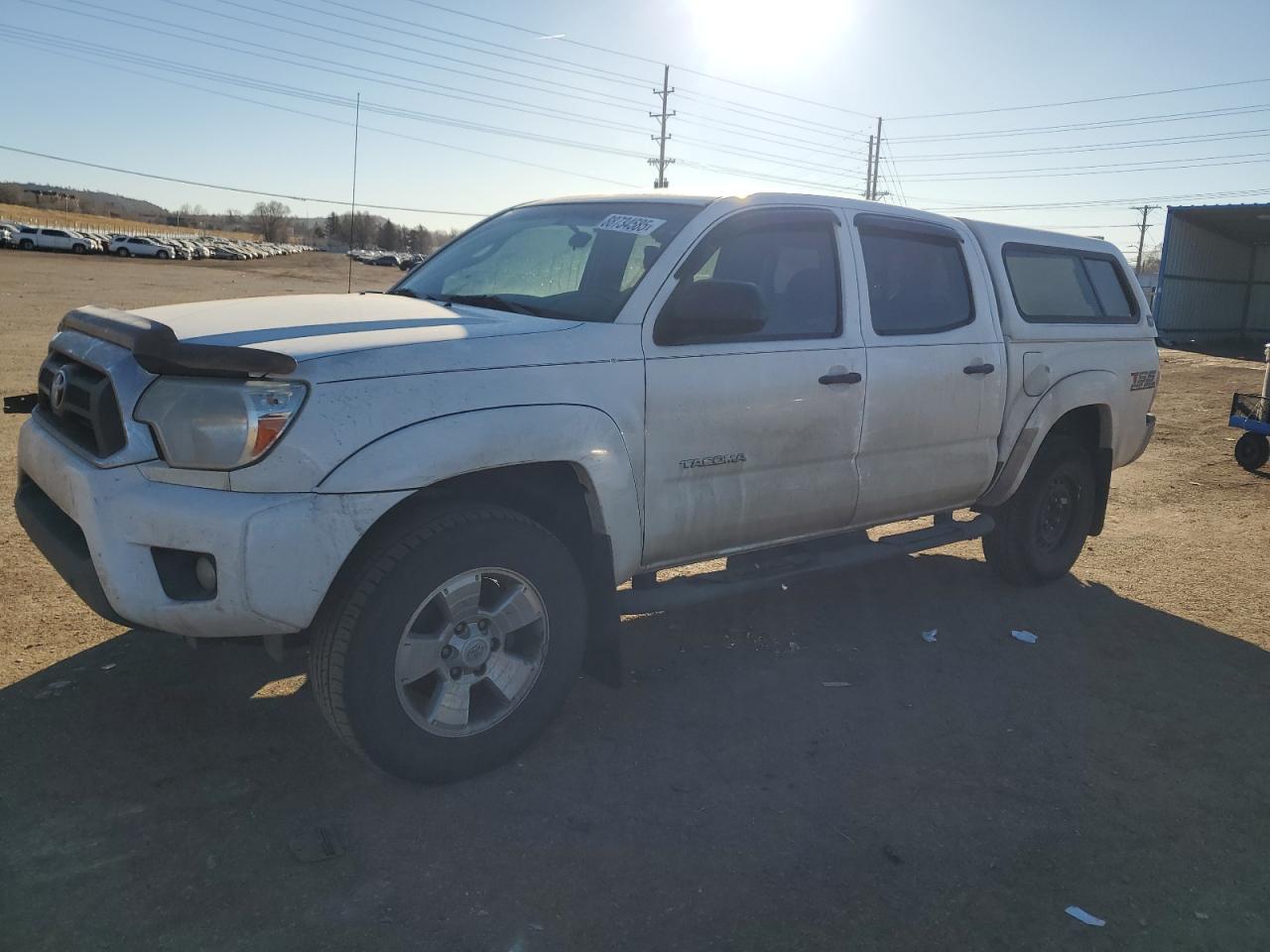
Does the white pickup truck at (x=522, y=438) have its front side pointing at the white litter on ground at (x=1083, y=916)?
no

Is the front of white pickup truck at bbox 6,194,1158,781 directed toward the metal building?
no

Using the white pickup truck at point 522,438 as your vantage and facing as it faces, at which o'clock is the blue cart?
The blue cart is roughly at 6 o'clock from the white pickup truck.
